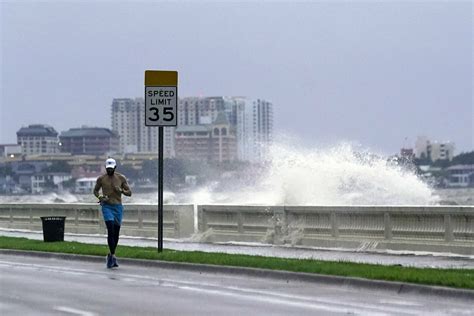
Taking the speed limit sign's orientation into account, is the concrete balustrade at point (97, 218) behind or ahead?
behind

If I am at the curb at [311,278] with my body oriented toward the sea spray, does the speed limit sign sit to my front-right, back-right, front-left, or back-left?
front-left

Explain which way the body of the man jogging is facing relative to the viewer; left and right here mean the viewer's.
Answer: facing the viewer

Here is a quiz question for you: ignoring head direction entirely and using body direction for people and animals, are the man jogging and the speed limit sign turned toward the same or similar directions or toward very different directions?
same or similar directions

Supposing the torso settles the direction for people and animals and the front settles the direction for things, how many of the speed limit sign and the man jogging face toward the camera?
2

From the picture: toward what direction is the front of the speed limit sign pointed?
toward the camera
